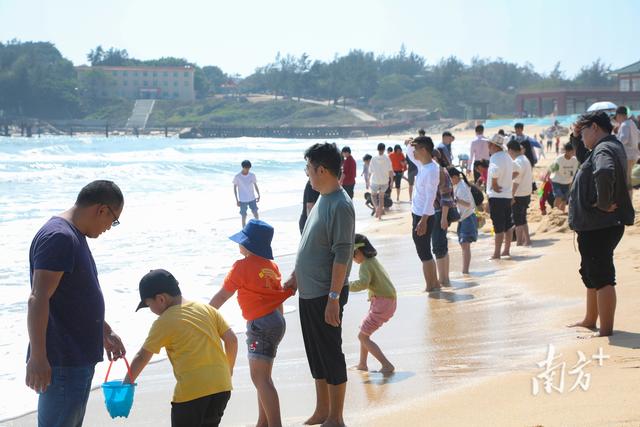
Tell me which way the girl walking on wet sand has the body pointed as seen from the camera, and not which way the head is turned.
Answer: to the viewer's left

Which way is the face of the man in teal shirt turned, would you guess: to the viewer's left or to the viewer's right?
to the viewer's left

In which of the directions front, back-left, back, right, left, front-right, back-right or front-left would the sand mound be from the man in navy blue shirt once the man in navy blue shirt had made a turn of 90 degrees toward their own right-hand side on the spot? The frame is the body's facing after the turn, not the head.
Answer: back-left

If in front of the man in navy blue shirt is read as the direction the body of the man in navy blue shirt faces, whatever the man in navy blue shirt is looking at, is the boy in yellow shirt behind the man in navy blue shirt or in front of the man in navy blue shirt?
in front

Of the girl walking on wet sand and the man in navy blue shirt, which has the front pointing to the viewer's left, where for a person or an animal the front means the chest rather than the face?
the girl walking on wet sand

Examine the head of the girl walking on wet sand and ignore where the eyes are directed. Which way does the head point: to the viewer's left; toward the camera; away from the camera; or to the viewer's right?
to the viewer's left

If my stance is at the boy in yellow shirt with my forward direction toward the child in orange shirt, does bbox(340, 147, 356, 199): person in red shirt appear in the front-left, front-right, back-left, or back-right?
front-left

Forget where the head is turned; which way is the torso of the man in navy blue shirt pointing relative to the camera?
to the viewer's right
